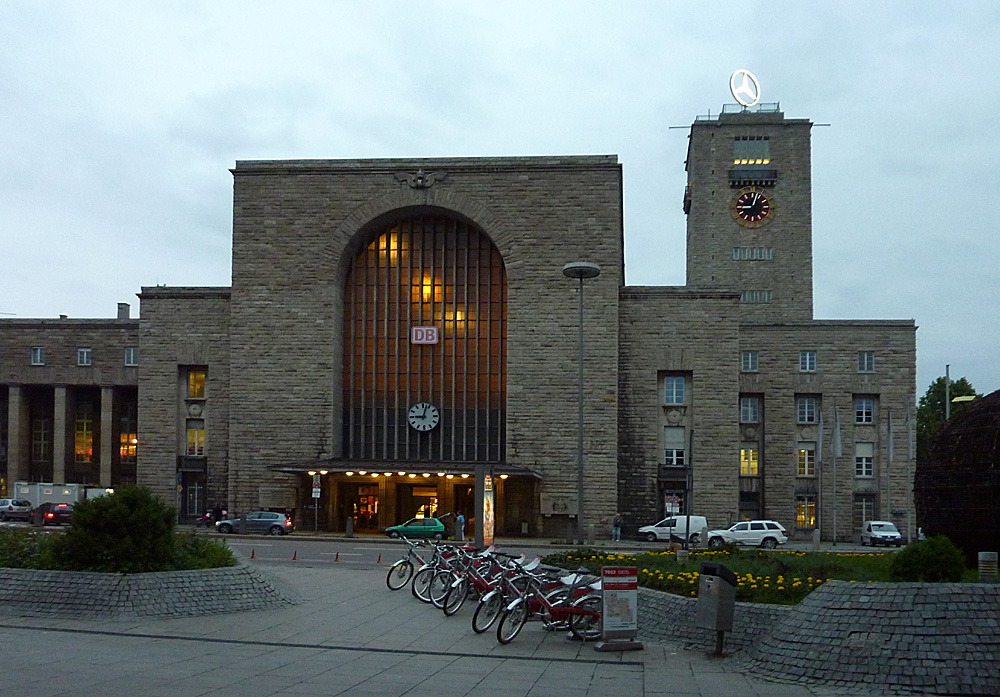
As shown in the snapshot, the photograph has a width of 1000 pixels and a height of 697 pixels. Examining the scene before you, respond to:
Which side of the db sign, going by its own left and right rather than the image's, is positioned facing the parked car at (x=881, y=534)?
left

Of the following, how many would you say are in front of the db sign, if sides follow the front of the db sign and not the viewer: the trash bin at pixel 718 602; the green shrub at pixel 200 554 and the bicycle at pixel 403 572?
3

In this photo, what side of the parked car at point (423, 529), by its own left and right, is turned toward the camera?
left

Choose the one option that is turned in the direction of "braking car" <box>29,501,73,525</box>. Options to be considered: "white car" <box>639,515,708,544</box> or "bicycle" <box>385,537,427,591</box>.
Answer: the white car

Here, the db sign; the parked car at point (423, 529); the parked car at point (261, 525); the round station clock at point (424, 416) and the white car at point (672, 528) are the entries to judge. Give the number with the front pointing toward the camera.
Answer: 2

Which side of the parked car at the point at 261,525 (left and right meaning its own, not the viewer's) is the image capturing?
left
